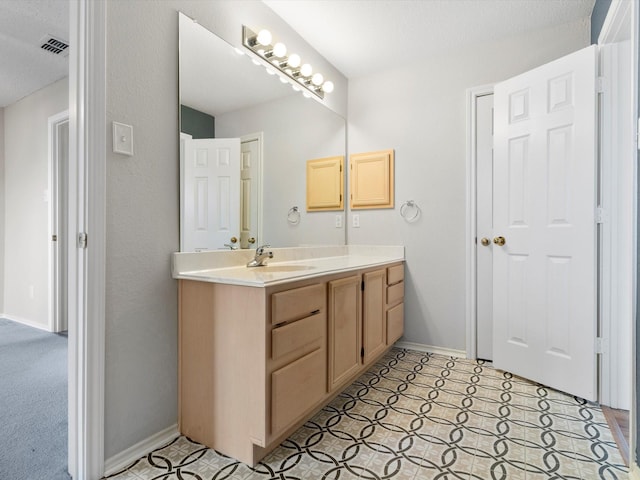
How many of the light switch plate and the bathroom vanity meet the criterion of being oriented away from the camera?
0

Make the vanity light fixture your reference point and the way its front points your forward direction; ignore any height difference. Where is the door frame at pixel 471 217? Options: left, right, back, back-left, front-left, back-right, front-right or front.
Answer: front-left

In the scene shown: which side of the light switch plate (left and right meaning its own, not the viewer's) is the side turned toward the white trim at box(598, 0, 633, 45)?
front

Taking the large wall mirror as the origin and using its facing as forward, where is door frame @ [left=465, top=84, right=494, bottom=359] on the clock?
The door frame is roughly at 10 o'clock from the large wall mirror.

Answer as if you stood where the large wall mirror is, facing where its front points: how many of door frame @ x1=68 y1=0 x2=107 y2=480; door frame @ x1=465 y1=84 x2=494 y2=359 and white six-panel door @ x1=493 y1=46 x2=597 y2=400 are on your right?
1

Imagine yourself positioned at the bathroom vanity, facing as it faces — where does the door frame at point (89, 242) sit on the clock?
The door frame is roughly at 4 o'clock from the bathroom vanity.

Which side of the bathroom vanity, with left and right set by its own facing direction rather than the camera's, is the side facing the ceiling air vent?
back

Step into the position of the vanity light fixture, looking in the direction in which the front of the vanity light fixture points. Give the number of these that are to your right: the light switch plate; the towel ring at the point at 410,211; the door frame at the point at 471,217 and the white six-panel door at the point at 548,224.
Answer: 1

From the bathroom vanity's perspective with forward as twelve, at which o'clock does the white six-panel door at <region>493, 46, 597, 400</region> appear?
The white six-panel door is roughly at 10 o'clock from the bathroom vanity.

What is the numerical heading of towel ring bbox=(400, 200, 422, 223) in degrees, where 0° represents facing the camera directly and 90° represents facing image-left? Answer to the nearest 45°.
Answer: approximately 0°
